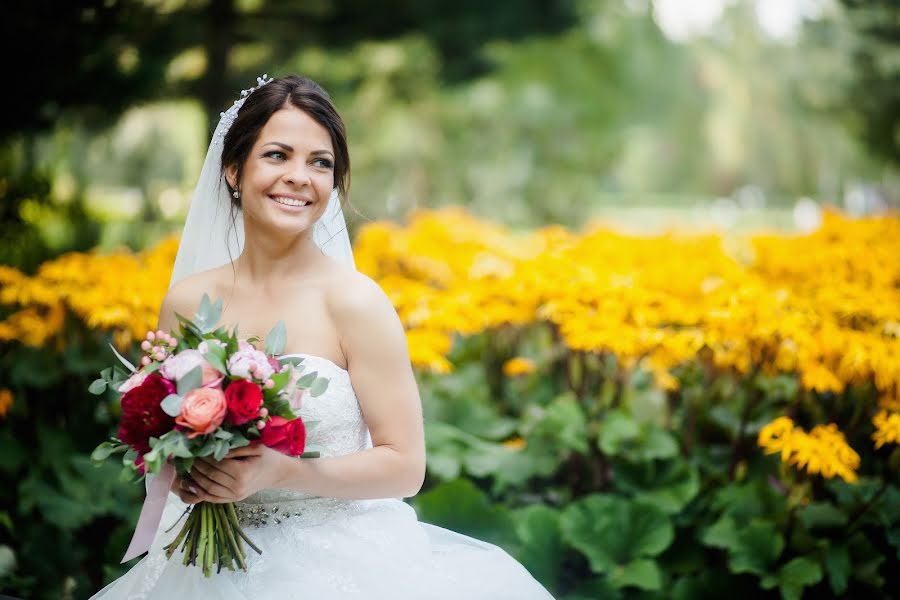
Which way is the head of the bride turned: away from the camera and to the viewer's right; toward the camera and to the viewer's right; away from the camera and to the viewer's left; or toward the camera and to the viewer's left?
toward the camera and to the viewer's right

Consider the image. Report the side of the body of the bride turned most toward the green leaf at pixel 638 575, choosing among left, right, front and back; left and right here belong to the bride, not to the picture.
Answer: back

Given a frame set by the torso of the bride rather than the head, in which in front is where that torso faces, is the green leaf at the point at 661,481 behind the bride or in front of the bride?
behind

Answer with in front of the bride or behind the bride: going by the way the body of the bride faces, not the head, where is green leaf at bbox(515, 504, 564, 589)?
behind

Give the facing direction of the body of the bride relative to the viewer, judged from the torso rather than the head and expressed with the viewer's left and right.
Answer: facing the viewer and to the left of the viewer

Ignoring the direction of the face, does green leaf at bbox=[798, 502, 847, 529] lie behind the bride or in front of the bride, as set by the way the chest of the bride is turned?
behind

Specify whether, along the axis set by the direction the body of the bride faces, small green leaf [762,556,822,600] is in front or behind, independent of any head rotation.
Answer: behind

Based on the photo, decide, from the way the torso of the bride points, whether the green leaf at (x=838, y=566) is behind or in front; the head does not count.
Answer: behind

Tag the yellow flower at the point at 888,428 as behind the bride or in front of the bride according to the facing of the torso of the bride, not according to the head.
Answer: behind
